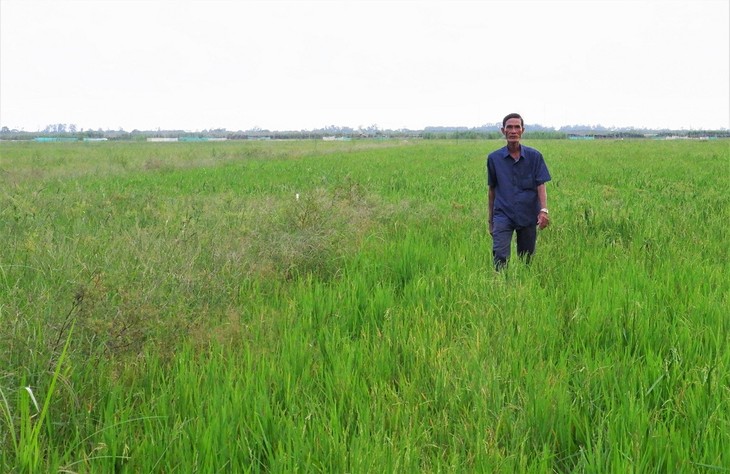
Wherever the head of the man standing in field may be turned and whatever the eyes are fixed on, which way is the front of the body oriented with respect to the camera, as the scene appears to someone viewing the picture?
toward the camera
